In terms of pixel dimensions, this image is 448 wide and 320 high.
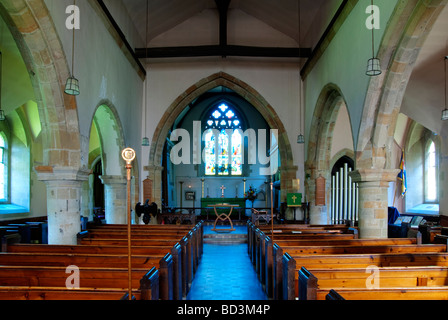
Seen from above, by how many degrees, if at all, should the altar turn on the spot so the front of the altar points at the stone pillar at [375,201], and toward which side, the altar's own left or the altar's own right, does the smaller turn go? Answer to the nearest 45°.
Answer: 0° — it already faces it

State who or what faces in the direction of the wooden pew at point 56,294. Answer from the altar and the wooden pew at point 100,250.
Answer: the altar

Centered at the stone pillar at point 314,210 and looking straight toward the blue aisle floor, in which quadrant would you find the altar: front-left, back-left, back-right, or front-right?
back-right

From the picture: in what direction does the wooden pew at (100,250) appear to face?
away from the camera

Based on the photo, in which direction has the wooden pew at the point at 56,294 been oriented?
away from the camera

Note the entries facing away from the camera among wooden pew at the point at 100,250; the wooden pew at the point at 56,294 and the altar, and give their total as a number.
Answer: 2

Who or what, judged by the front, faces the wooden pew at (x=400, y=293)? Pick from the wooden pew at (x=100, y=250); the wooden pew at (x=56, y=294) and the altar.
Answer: the altar

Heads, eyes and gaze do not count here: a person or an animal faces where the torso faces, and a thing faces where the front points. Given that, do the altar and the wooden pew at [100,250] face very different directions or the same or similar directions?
very different directions

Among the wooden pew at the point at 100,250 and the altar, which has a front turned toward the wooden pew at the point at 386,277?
the altar

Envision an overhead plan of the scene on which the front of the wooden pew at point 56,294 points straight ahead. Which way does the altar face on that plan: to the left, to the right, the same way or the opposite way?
the opposite way

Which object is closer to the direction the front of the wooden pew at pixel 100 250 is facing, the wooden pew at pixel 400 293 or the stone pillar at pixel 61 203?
the stone pillar

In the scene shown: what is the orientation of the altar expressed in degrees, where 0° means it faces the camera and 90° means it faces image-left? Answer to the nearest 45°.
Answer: approximately 0°

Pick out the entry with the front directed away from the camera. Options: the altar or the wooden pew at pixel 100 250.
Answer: the wooden pew
